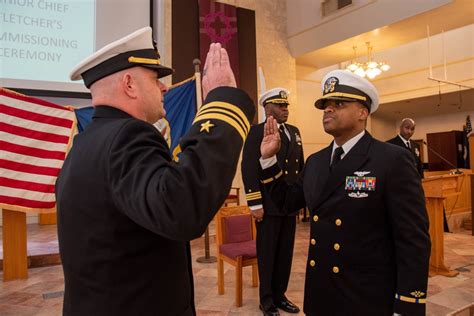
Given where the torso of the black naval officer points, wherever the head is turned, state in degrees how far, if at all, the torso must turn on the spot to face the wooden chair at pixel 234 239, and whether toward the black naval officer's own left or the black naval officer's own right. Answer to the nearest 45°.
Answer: approximately 90° to the black naval officer's own right

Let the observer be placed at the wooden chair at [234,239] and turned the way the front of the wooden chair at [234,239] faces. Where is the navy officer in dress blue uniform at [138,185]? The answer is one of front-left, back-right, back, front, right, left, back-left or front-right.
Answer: front-right

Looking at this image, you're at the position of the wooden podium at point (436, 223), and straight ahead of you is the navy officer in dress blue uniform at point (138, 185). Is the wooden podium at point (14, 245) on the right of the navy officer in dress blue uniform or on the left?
right

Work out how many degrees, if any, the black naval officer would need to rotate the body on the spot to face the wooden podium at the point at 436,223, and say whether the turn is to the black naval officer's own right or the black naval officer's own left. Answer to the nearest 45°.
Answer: approximately 135° to the black naval officer's own right

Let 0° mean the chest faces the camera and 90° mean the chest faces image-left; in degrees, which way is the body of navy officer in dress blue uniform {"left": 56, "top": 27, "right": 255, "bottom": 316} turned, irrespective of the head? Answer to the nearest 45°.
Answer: approximately 225°

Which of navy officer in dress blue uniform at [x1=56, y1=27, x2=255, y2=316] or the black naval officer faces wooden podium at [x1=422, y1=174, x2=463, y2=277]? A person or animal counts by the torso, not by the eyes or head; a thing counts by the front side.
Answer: the navy officer in dress blue uniform

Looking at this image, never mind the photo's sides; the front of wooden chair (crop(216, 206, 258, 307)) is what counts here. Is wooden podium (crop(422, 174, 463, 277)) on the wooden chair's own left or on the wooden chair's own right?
on the wooden chair's own left
